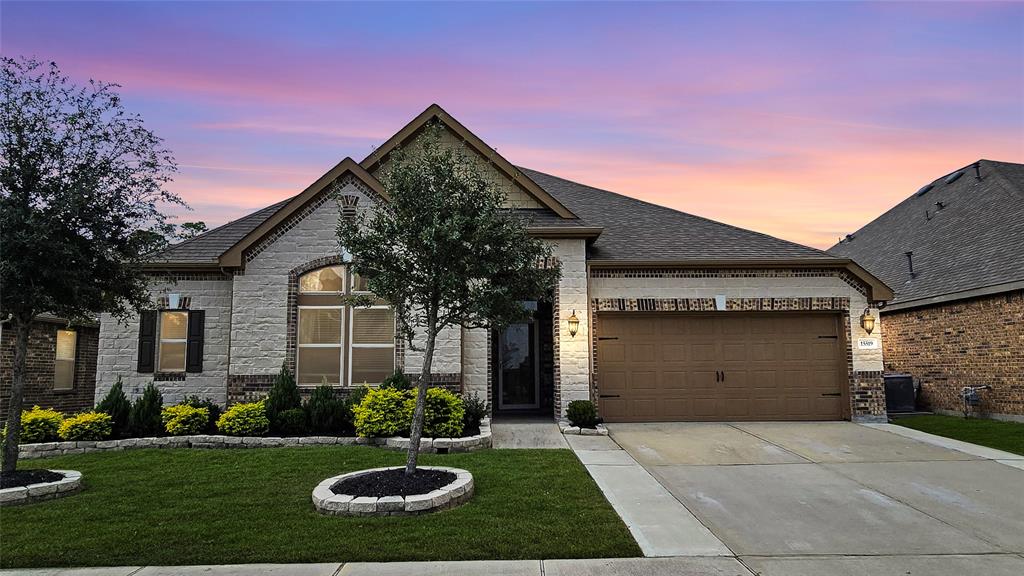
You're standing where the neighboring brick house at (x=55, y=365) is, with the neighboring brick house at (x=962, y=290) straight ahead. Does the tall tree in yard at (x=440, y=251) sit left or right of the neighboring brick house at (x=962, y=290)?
right

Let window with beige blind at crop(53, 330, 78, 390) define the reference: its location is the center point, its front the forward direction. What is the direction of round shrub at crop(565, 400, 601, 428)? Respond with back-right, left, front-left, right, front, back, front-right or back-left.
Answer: front-left

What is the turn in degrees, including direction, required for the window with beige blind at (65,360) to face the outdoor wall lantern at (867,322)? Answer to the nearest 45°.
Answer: approximately 45° to its left

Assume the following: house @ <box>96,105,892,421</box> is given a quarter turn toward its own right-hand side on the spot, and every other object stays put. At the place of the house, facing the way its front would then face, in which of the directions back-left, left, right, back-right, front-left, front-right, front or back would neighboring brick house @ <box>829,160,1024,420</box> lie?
back

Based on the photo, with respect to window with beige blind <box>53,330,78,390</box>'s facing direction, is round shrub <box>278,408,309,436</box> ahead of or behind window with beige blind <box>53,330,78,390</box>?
ahead

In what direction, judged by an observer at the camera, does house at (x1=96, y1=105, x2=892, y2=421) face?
facing the viewer

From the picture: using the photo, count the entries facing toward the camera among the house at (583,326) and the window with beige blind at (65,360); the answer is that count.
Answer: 2

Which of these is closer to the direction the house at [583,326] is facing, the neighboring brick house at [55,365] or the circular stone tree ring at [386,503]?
the circular stone tree ring

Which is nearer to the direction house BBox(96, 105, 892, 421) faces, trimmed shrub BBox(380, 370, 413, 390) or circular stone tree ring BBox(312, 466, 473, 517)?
the circular stone tree ring

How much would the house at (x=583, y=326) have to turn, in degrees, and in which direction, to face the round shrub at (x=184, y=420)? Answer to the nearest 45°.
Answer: approximately 90° to its right

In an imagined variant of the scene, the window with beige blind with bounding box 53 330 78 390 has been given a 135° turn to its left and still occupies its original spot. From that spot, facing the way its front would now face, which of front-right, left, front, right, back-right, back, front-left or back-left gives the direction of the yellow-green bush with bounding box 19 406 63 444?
back-right

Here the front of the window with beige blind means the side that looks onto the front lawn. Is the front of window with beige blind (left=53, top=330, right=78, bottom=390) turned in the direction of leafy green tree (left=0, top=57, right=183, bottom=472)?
yes

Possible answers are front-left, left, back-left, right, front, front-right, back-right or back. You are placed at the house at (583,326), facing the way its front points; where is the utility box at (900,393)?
left

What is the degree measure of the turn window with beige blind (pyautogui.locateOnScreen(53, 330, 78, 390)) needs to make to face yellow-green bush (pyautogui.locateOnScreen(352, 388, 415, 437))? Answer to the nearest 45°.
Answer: approximately 45° to its left
